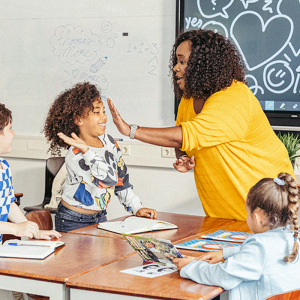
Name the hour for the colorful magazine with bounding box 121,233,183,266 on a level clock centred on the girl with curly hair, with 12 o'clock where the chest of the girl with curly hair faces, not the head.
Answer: The colorful magazine is roughly at 1 o'clock from the girl with curly hair.

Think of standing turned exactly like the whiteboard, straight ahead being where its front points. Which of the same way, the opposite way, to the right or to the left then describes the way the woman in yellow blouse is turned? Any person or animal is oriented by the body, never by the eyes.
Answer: to the right

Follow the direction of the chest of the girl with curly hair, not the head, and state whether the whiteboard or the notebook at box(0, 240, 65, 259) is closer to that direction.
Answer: the notebook

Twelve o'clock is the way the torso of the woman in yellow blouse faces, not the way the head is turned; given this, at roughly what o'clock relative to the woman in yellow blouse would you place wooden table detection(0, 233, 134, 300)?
The wooden table is roughly at 10 o'clock from the woman in yellow blouse.

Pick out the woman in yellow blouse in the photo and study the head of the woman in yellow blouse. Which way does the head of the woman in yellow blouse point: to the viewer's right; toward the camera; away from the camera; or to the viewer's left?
to the viewer's left

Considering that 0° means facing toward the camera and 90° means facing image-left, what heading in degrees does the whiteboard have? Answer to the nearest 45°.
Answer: approximately 0°

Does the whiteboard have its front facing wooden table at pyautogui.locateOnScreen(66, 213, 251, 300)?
yes

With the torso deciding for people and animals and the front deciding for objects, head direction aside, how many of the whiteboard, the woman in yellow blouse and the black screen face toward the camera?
2

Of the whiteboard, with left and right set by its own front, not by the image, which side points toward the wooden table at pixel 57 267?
front

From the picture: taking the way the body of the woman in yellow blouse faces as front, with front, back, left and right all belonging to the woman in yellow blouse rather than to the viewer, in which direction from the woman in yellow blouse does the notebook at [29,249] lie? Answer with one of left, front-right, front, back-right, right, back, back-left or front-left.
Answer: front-left

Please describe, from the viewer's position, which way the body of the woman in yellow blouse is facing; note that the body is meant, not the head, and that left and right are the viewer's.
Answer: facing to the left of the viewer

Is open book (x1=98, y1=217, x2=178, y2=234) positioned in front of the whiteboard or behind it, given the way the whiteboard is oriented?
in front
